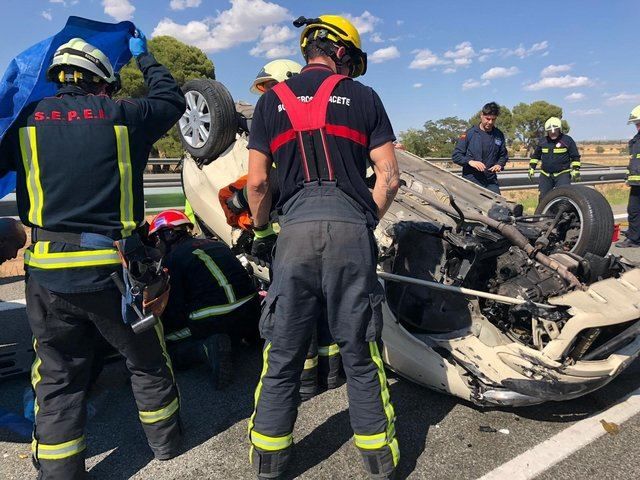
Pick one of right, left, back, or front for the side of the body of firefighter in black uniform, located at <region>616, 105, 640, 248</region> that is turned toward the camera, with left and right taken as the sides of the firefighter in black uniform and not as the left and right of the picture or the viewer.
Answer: left

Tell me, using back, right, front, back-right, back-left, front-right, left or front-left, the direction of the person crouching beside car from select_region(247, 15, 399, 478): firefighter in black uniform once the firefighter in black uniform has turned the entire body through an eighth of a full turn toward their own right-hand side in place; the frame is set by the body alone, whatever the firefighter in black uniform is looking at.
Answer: left

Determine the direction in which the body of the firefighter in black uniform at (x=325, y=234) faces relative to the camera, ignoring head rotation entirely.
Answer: away from the camera

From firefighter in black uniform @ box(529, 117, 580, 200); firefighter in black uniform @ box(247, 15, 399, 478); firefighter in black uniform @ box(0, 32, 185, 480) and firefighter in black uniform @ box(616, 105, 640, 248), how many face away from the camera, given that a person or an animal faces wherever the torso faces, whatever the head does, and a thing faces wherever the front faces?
2

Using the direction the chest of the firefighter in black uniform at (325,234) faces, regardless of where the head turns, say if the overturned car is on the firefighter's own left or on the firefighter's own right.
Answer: on the firefighter's own right

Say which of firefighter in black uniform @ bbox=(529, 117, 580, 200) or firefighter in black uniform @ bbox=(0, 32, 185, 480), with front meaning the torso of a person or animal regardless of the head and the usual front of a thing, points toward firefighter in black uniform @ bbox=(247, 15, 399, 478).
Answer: firefighter in black uniform @ bbox=(529, 117, 580, 200)

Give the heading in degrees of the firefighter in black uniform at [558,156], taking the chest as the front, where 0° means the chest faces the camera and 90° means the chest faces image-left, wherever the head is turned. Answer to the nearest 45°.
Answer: approximately 0°

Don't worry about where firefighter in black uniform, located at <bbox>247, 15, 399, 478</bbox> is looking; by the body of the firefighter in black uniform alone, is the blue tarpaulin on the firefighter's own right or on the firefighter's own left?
on the firefighter's own left

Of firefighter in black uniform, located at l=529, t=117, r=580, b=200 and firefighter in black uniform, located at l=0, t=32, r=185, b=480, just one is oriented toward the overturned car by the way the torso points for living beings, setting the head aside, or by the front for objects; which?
firefighter in black uniform, located at l=529, t=117, r=580, b=200

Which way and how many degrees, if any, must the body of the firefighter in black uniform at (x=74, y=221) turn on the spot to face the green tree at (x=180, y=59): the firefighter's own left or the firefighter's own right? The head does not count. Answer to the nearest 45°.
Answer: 0° — they already face it

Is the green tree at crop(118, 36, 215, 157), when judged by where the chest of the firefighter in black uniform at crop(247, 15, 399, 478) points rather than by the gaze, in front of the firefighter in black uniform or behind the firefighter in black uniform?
in front

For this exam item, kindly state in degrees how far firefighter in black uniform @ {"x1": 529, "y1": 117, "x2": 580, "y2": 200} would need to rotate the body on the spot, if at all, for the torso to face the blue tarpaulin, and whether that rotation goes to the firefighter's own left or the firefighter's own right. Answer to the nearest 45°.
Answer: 0° — they already face it

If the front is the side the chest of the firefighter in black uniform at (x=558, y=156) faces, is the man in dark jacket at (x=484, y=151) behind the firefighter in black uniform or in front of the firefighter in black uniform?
in front

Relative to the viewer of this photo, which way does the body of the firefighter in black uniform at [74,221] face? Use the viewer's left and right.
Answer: facing away from the viewer
